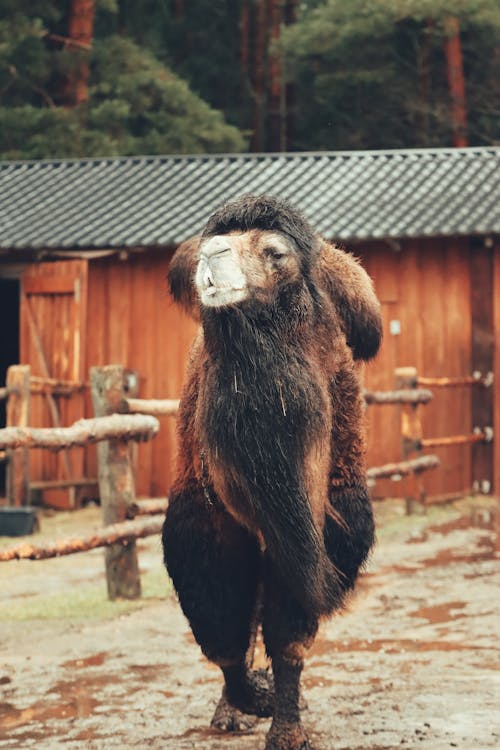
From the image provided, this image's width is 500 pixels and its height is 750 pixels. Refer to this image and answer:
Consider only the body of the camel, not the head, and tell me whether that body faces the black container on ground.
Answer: no

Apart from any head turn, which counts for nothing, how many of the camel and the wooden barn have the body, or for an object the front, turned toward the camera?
2

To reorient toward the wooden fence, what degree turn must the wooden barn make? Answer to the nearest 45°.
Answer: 0° — it already faces it

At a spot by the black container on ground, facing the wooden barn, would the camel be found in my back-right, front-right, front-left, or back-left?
back-right

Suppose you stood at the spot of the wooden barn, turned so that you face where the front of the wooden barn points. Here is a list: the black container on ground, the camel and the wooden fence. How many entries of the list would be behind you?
0

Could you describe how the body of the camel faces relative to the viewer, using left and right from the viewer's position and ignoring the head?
facing the viewer

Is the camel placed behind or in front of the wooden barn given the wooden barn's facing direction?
in front

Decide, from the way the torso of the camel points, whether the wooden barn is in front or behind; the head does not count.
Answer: behind

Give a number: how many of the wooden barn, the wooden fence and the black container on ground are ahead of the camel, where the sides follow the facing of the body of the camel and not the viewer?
0

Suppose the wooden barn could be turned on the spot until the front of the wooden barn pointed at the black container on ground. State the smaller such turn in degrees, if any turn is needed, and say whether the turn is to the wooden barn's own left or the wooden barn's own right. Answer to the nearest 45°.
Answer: approximately 45° to the wooden barn's own right

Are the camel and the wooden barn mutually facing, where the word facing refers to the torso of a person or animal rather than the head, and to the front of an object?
no

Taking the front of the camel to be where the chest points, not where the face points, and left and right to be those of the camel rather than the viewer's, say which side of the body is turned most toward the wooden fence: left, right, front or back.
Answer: back

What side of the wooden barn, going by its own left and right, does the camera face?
front

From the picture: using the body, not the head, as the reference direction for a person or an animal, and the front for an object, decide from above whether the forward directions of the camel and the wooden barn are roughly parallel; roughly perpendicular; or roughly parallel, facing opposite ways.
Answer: roughly parallel
